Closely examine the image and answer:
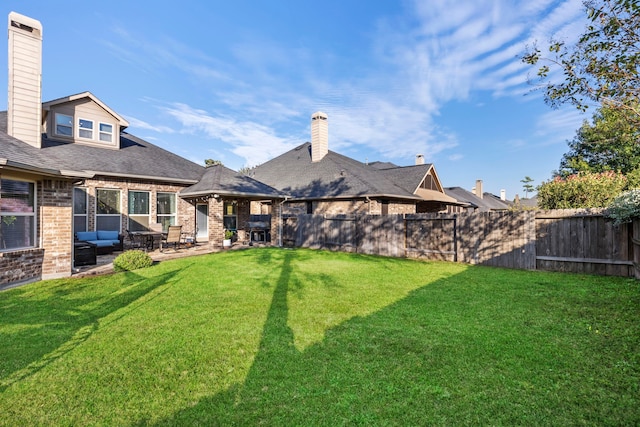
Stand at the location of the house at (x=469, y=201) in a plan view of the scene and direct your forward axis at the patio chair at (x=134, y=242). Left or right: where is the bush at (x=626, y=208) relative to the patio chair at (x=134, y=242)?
left

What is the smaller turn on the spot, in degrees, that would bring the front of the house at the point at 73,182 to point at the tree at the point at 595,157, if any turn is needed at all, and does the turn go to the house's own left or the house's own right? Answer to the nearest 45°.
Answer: approximately 135° to the house's own right

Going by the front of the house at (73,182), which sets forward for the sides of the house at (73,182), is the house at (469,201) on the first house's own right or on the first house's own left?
on the first house's own right

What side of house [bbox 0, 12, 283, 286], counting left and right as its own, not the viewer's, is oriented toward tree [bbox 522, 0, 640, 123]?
back

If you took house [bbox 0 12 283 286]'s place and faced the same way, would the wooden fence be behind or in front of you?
behind

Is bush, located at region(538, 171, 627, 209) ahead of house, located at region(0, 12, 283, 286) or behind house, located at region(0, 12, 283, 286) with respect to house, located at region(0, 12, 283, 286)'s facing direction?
behind

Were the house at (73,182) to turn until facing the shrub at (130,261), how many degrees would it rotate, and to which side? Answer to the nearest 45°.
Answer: approximately 135° to its left

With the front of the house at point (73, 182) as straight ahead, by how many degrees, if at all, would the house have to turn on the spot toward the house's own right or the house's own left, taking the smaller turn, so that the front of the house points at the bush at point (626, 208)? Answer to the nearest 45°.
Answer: approximately 180°

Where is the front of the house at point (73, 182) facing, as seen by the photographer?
facing away from the viewer and to the left of the viewer

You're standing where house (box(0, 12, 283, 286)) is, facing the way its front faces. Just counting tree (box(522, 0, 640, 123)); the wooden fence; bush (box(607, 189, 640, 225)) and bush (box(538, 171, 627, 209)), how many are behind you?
4
